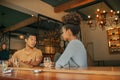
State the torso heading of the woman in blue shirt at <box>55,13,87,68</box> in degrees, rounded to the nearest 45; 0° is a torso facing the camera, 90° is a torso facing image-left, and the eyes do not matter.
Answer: approximately 90°

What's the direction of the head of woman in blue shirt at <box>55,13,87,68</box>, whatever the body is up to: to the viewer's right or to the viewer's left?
to the viewer's left
